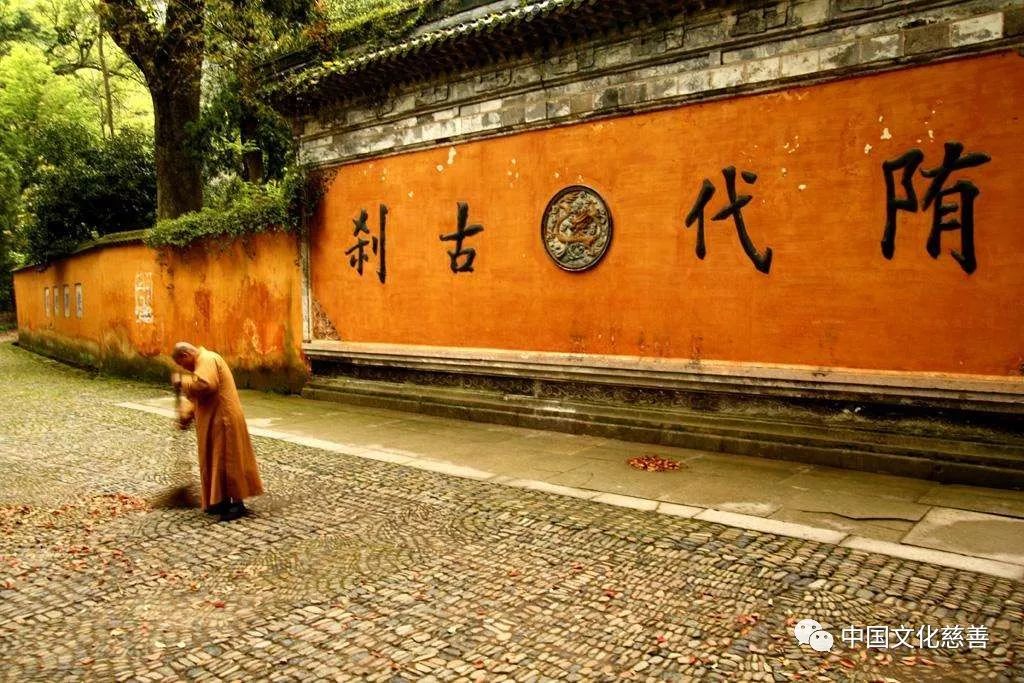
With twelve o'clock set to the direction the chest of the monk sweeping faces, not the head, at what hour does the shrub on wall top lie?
The shrub on wall top is roughly at 3 o'clock from the monk sweeping.

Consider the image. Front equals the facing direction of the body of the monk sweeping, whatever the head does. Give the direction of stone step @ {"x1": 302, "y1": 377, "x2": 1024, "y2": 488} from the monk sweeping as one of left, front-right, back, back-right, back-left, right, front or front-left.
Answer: back

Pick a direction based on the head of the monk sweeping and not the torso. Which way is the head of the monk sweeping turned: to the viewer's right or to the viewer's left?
to the viewer's left

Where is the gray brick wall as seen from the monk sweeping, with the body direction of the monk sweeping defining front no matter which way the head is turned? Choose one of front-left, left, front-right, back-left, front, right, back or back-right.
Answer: back

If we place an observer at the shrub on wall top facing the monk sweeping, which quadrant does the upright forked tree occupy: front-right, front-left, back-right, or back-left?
back-right

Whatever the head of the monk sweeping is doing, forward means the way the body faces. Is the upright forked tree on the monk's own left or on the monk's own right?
on the monk's own right

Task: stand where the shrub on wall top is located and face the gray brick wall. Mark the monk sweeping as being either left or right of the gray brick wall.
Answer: right

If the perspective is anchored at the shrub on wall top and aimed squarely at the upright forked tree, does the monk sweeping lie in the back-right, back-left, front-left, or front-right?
back-left

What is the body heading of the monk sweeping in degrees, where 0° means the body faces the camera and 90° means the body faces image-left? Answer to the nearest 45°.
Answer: approximately 90°

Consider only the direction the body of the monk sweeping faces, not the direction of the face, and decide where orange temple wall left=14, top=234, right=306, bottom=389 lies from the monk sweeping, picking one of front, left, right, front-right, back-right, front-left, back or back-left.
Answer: right

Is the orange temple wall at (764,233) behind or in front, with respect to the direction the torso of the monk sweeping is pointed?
behind
